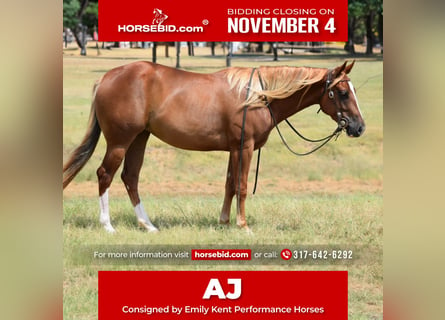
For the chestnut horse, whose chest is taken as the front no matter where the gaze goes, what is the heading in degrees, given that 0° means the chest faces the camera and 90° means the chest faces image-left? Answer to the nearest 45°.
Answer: approximately 270°

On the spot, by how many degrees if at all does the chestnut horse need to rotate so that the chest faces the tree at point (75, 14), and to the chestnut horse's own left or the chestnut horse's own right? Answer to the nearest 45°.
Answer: approximately 135° to the chestnut horse's own left
